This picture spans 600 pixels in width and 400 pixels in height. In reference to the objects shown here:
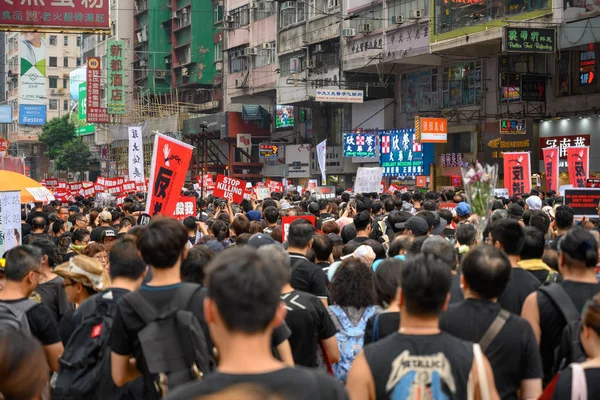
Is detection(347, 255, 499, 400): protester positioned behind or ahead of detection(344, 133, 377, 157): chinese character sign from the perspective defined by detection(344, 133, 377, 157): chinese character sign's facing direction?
ahead

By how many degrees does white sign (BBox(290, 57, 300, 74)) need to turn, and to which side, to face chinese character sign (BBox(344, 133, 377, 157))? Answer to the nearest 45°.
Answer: approximately 90° to its left

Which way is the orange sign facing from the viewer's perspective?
toward the camera

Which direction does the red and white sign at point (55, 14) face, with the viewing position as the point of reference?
facing the viewer

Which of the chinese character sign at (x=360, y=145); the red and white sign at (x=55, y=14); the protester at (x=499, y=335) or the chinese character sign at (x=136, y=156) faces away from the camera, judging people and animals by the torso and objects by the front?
the protester

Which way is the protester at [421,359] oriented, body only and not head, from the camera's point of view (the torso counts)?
away from the camera

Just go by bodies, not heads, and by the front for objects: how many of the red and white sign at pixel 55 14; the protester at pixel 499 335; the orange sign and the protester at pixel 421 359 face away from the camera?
2

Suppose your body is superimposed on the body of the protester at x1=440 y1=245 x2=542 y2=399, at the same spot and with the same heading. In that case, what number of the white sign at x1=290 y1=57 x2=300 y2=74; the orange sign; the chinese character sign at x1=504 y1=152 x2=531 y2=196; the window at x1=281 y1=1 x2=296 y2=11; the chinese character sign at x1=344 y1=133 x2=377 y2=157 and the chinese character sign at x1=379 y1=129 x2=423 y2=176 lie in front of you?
6

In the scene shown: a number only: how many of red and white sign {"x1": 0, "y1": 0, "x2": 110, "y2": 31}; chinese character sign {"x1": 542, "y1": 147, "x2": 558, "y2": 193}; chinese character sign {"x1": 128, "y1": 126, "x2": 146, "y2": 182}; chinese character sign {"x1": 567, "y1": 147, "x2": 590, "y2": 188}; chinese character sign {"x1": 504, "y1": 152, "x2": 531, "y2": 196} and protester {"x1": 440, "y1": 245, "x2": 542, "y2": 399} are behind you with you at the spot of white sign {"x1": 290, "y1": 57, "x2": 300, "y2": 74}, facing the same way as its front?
0

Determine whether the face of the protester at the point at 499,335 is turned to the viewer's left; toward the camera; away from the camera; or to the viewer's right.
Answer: away from the camera

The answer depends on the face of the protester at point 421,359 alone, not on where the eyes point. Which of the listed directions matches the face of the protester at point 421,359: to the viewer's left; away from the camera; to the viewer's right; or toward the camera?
away from the camera

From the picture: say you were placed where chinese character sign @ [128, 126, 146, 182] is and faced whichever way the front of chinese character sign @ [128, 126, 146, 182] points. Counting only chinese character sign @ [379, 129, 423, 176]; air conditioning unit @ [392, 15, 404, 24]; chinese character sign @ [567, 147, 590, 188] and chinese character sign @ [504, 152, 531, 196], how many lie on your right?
0

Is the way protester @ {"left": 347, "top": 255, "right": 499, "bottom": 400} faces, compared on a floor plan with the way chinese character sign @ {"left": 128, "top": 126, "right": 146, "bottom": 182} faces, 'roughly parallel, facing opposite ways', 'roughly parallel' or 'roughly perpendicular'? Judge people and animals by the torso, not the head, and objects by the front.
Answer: roughly parallel, facing opposite ways

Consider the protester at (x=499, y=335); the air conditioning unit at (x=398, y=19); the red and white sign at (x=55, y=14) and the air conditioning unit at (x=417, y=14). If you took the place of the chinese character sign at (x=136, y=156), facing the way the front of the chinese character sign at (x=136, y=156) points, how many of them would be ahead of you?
2

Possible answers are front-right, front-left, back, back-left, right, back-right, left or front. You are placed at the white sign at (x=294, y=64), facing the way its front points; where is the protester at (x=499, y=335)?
front-left

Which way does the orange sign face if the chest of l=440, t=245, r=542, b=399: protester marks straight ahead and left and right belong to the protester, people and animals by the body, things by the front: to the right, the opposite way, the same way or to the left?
the opposite way

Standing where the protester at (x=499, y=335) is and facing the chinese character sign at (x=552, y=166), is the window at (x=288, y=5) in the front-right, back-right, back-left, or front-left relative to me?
front-left

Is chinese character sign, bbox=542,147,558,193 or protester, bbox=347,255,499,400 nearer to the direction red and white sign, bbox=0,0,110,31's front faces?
the protester

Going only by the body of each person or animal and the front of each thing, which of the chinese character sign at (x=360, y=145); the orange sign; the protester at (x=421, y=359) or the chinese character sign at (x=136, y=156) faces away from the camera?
the protester

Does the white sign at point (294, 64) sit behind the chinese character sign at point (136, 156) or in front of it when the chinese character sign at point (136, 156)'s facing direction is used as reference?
behind

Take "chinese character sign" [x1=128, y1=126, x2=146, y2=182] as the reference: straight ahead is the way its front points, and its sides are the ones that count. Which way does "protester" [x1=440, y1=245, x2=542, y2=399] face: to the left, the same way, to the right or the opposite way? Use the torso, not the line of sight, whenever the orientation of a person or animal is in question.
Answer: the opposite way

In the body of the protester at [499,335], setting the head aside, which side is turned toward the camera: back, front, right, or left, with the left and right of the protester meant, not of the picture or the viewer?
back
